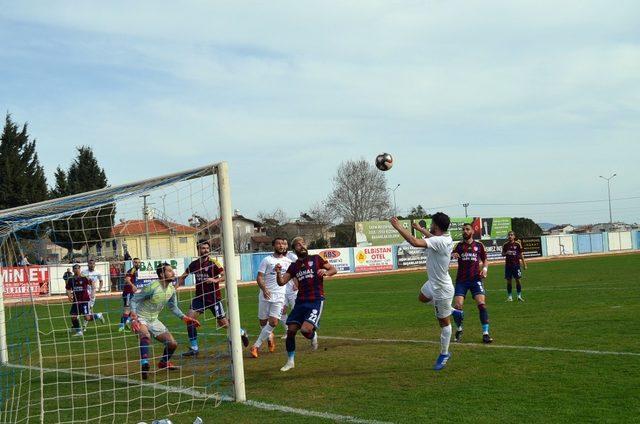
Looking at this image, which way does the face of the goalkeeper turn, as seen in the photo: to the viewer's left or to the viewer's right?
to the viewer's right

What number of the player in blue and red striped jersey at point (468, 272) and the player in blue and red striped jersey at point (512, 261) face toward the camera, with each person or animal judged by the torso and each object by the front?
2

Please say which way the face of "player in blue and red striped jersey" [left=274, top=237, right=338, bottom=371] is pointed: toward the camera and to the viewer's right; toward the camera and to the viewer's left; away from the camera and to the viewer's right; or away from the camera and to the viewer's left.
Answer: toward the camera and to the viewer's right

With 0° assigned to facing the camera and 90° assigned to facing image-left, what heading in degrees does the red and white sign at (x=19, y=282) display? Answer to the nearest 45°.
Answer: approximately 0°

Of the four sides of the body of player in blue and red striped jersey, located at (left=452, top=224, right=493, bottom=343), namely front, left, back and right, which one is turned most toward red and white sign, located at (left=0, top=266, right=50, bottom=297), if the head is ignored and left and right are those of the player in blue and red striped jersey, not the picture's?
right
